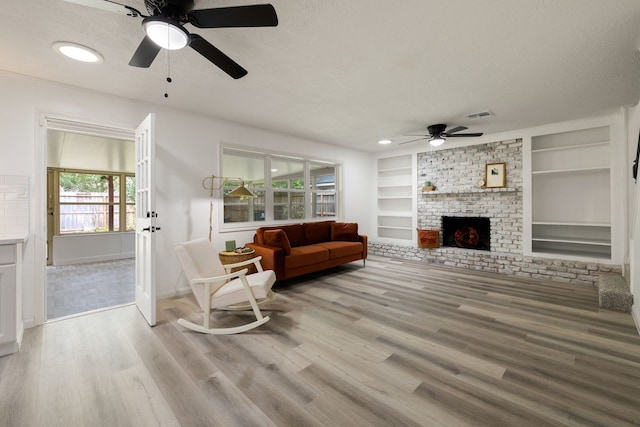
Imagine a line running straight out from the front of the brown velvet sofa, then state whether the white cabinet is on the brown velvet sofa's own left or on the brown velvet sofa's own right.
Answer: on the brown velvet sofa's own right

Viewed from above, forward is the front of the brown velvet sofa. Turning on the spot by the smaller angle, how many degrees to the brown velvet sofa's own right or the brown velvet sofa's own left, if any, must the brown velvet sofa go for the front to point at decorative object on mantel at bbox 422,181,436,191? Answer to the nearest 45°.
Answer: approximately 90° to the brown velvet sofa's own left

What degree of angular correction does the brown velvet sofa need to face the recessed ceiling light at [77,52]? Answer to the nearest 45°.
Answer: approximately 90° to its right

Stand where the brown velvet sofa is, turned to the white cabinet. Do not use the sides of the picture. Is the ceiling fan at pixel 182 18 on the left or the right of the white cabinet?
left

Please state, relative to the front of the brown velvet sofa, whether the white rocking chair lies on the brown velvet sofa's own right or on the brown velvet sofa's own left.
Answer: on the brown velvet sofa's own right

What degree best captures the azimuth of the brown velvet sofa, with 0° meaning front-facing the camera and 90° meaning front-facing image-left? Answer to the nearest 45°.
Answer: approximately 315°

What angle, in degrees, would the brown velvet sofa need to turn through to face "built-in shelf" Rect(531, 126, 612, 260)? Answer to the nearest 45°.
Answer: approximately 45° to its left
